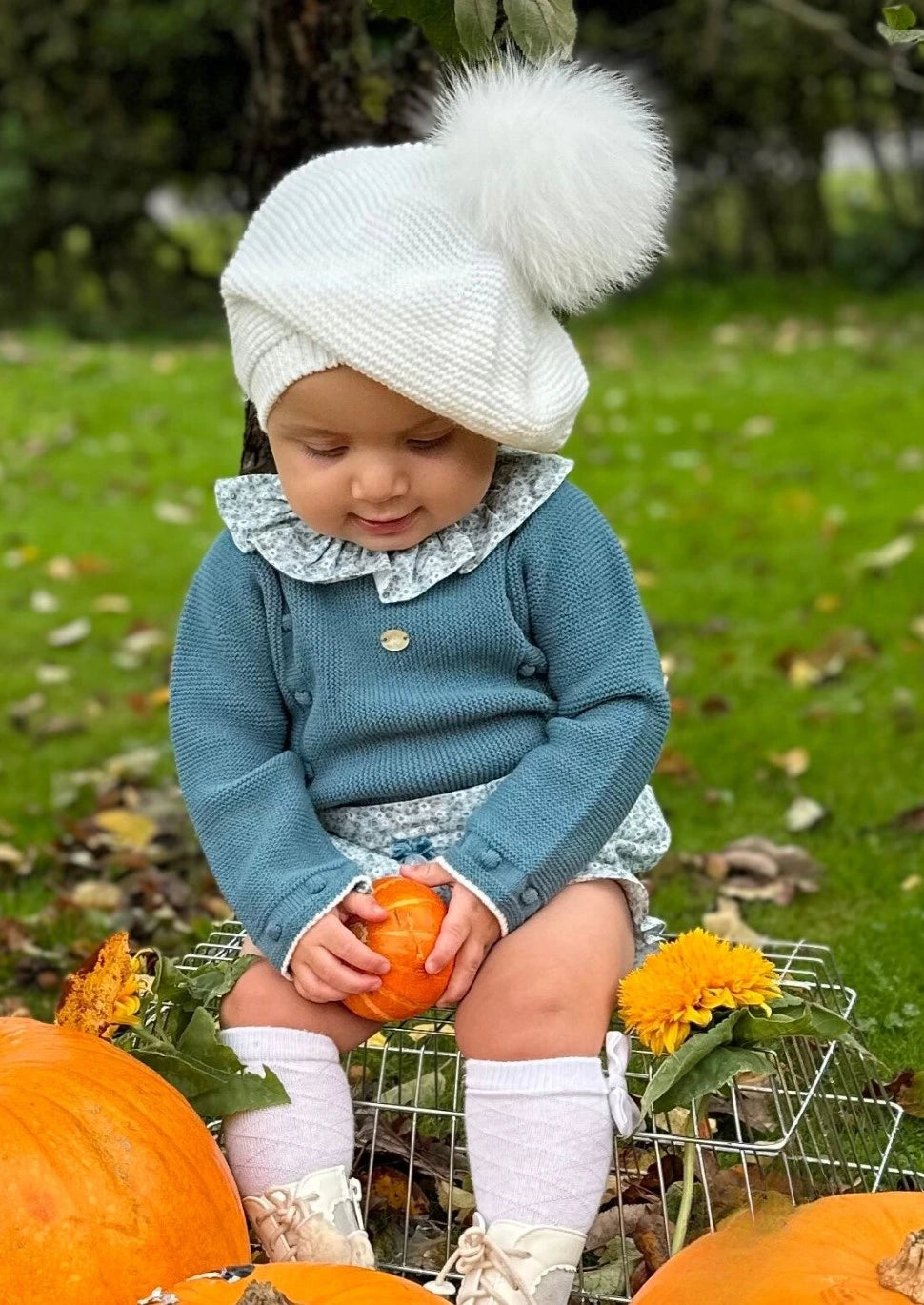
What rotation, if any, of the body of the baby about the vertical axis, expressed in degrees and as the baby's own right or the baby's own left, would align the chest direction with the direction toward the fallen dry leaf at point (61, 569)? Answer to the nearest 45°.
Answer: approximately 180°

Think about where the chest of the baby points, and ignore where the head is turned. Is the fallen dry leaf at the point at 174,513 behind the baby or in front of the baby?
behind

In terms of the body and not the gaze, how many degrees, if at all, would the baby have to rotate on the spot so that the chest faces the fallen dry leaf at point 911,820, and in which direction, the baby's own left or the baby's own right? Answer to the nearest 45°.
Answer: approximately 135° to the baby's own left

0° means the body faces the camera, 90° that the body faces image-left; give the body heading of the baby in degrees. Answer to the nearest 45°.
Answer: approximately 0°
